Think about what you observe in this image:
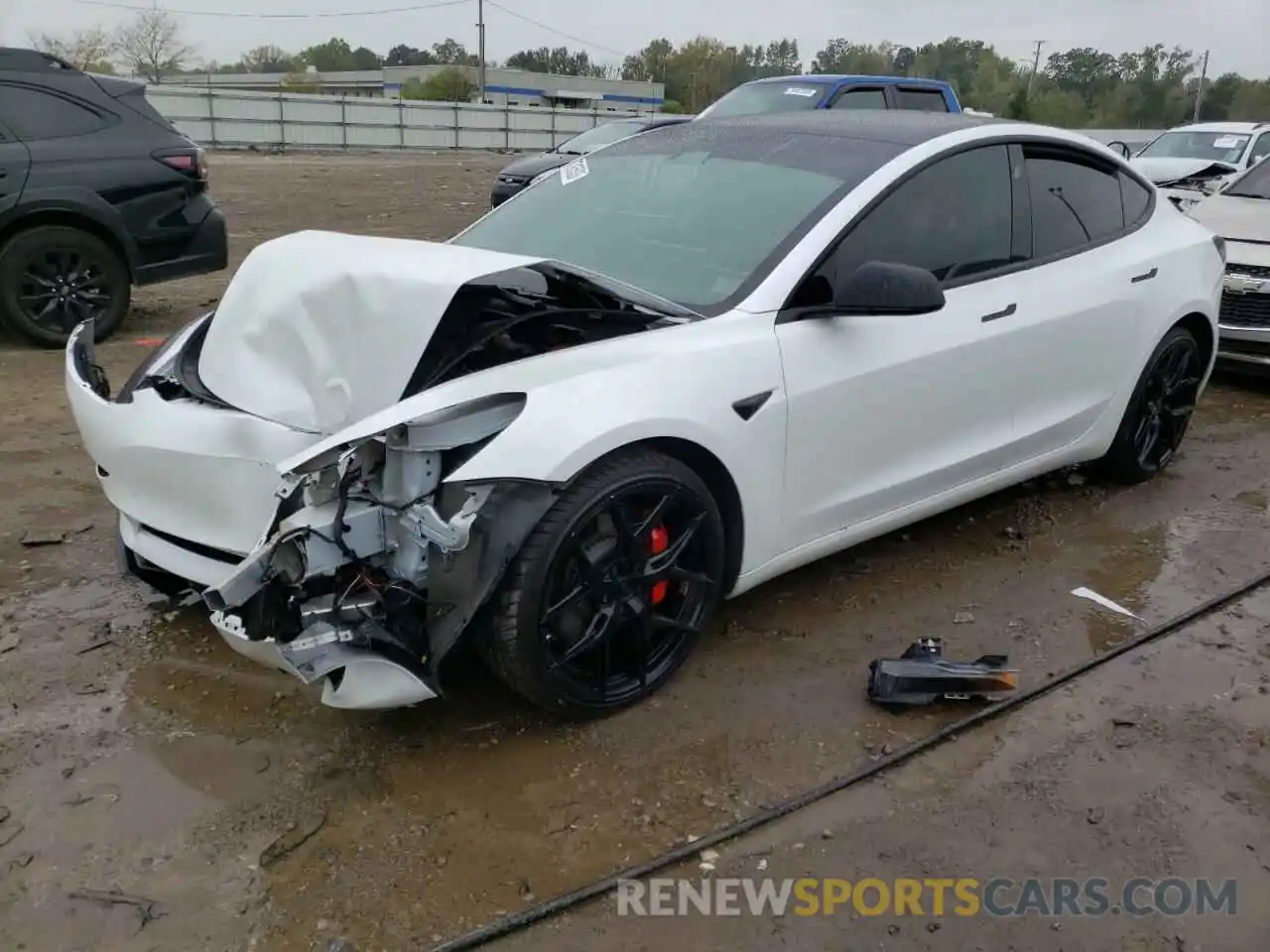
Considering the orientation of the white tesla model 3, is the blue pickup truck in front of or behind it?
behind

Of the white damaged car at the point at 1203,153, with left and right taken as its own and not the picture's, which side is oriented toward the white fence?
right

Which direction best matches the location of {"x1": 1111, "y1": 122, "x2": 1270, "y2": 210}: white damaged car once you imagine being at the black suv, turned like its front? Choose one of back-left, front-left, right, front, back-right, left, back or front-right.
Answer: back

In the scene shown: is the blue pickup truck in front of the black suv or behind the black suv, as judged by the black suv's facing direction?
behind

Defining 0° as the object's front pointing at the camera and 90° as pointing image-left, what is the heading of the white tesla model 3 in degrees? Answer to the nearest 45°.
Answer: approximately 45°

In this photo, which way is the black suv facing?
to the viewer's left

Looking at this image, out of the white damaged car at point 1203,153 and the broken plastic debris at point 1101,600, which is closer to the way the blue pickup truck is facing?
the broken plastic debris

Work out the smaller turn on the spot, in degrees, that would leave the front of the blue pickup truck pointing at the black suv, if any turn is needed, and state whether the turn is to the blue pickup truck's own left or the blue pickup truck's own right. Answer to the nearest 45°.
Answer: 0° — it already faces it
